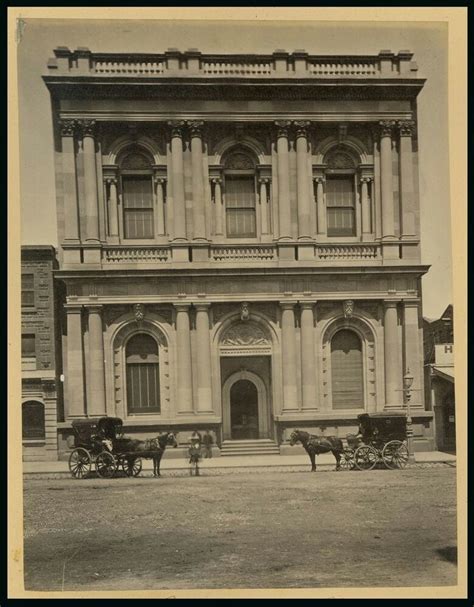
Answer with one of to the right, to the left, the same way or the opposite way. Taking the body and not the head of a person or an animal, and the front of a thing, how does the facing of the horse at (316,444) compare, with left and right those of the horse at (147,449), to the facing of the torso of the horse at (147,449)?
the opposite way

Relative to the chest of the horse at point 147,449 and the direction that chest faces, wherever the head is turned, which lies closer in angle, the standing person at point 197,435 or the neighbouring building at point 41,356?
the standing person

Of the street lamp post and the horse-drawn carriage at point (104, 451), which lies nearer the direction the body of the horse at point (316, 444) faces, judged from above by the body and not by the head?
the horse-drawn carriage

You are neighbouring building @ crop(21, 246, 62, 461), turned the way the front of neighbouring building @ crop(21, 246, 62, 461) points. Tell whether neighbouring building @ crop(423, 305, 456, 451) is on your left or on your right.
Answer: on your left

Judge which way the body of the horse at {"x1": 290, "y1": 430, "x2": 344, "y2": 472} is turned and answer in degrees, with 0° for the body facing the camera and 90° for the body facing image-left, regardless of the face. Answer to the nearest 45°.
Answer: approximately 90°

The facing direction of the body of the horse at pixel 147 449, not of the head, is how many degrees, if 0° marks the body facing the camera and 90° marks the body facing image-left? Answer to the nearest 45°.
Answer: approximately 270°

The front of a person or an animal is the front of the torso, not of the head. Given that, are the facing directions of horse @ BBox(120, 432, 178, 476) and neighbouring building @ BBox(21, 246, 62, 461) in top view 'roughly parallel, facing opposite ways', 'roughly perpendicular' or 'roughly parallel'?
roughly perpendicular
